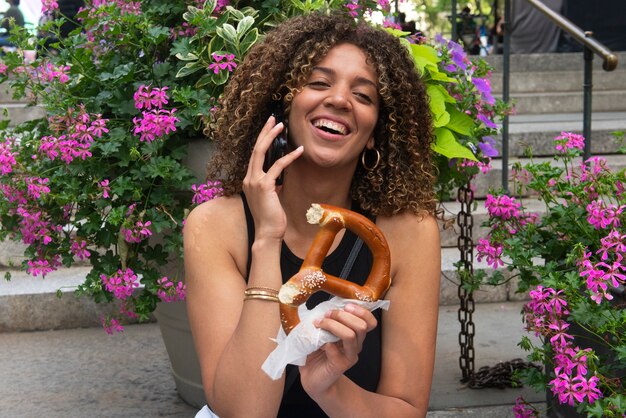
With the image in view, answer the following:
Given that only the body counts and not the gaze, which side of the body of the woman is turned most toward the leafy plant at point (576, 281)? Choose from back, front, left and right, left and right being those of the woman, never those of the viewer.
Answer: left

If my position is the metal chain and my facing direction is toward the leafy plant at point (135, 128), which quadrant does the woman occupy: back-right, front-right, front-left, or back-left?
front-left

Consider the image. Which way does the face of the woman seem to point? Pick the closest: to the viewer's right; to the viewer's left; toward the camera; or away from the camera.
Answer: toward the camera

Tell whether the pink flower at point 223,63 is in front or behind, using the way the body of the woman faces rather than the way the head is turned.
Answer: behind

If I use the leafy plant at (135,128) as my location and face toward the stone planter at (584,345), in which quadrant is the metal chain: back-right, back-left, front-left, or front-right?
front-left

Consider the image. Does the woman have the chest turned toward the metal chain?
no

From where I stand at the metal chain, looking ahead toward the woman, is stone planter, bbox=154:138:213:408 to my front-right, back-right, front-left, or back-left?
front-right

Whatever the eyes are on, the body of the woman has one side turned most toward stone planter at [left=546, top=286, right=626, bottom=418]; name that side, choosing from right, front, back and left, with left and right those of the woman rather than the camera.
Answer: left

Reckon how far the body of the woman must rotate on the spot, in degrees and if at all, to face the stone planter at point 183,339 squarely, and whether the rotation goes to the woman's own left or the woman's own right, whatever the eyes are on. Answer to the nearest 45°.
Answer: approximately 135° to the woman's own right

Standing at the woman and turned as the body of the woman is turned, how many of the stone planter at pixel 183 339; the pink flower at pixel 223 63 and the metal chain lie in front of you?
0

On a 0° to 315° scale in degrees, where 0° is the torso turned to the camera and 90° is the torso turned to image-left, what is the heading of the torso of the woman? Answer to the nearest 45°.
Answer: approximately 0°
